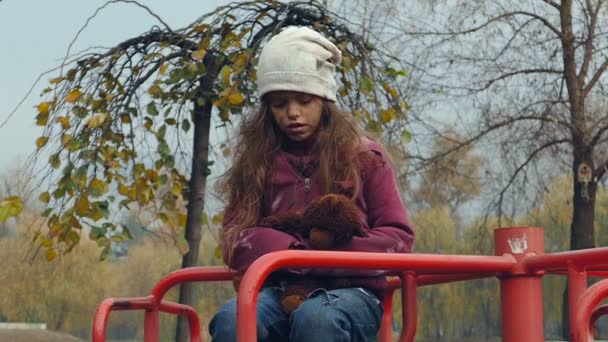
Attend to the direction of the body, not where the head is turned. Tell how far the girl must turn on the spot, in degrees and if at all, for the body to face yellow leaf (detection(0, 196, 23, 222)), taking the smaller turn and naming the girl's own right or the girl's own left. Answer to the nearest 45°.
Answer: approximately 135° to the girl's own right

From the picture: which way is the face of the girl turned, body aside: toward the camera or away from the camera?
toward the camera

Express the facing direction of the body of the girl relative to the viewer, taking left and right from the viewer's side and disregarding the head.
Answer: facing the viewer
